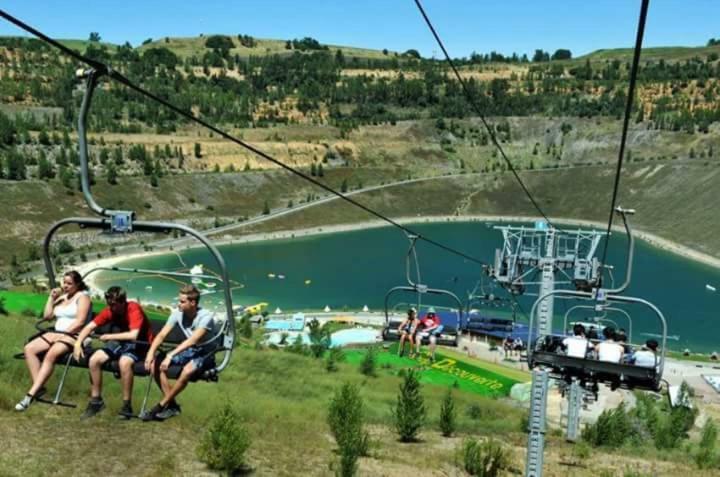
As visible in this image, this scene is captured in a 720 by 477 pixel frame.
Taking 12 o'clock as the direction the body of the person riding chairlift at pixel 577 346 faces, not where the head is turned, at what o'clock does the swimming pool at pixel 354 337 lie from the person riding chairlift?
The swimming pool is roughly at 11 o'clock from the person riding chairlift.

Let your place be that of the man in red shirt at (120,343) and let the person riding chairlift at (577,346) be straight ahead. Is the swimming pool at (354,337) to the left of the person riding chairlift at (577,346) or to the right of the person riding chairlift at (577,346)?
left

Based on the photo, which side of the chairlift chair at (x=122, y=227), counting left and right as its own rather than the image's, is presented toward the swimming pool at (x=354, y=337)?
back

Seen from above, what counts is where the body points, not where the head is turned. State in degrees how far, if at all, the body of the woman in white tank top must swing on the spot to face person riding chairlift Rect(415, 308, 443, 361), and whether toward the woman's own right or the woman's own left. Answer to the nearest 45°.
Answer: approximately 180°

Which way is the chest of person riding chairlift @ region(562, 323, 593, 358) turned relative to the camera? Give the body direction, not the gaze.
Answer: away from the camera

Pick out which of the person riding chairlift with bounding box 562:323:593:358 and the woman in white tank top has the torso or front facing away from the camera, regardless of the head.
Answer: the person riding chairlift

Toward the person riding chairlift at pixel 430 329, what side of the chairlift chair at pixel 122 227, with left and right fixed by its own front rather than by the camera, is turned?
back

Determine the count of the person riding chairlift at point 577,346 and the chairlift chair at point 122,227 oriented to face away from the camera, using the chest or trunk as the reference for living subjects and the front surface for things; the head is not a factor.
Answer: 1

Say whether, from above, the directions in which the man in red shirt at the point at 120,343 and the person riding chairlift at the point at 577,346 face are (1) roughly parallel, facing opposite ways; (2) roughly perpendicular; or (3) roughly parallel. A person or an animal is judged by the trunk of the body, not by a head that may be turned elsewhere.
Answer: roughly parallel, facing opposite ways

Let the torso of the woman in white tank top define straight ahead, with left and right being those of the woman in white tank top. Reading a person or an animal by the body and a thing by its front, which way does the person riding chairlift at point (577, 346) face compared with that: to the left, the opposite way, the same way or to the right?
the opposite way

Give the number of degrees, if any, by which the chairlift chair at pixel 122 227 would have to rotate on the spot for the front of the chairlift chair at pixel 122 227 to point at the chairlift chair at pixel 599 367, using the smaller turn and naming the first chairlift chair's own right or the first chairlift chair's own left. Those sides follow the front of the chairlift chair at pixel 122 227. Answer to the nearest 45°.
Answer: approximately 135° to the first chairlift chair's own left

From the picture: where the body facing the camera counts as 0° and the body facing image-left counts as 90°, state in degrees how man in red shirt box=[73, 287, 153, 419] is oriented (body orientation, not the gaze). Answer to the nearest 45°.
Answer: approximately 45°

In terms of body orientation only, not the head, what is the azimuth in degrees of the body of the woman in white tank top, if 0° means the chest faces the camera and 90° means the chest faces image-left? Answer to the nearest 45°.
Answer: approximately 45°
